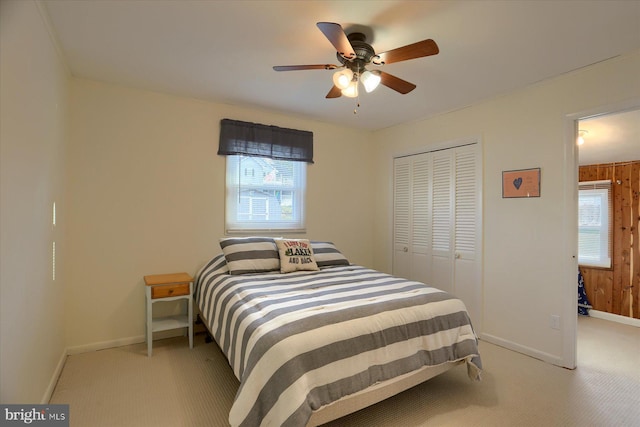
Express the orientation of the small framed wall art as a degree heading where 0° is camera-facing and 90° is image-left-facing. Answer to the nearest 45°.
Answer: approximately 45°

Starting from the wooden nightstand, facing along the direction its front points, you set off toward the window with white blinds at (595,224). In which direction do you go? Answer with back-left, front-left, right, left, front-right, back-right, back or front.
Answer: left

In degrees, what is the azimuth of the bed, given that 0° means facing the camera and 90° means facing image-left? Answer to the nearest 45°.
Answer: approximately 315°

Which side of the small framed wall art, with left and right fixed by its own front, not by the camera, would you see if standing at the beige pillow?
front

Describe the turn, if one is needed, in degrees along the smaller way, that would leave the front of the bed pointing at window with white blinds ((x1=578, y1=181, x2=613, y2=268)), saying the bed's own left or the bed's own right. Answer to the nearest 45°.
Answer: approximately 90° to the bed's own left

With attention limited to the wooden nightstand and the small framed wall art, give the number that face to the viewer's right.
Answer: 0

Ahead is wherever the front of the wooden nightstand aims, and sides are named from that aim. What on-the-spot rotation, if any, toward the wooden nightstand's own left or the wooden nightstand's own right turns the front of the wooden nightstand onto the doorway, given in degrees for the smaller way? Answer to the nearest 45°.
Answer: approximately 45° to the wooden nightstand's own left

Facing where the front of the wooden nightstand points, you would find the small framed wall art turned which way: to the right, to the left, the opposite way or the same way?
to the right

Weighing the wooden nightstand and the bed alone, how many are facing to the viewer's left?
0

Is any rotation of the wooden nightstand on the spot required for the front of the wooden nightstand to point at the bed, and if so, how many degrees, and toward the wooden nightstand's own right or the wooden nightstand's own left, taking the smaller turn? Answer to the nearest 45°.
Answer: approximately 45° to the wooden nightstand's own left

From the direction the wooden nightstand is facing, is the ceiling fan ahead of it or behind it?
ahead
